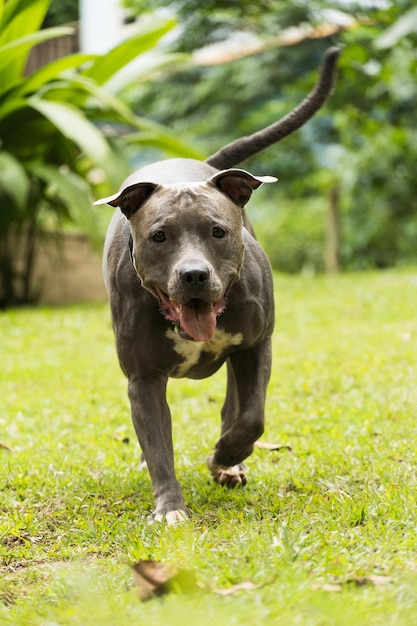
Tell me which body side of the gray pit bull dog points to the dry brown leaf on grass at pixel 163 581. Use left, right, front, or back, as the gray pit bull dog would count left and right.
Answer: front

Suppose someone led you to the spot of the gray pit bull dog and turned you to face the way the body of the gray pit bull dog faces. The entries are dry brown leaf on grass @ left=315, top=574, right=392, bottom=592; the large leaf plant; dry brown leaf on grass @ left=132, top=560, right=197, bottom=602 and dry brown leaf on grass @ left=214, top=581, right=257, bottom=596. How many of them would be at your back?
1

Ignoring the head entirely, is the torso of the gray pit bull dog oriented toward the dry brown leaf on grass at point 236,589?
yes

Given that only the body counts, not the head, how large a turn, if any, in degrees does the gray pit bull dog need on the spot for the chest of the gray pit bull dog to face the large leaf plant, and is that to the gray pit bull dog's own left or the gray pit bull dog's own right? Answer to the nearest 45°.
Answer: approximately 180°

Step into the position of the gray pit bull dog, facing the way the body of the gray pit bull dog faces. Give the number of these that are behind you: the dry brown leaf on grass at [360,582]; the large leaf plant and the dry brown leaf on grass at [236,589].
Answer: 1

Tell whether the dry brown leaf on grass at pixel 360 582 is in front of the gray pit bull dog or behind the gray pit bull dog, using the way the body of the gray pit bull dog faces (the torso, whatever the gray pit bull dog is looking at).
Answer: in front

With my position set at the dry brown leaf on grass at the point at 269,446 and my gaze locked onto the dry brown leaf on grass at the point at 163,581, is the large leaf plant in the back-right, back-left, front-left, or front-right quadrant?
back-right

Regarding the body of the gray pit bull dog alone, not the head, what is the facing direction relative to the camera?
toward the camera
